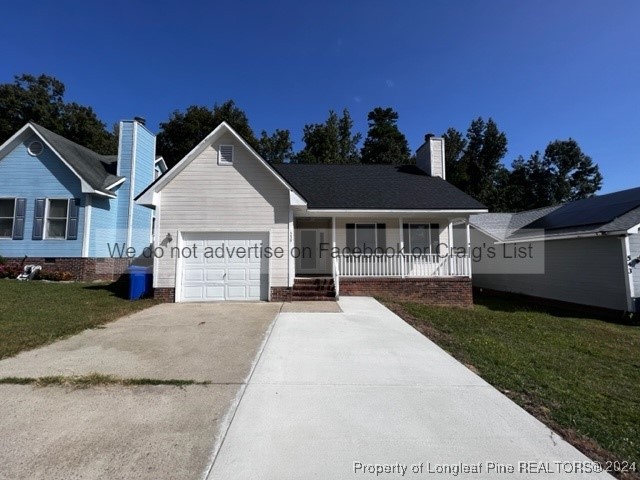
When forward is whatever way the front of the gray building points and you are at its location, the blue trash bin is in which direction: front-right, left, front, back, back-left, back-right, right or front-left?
right

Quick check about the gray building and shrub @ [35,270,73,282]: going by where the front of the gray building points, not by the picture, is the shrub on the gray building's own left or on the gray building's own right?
on the gray building's own right

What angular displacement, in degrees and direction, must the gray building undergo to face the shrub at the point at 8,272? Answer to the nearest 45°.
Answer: approximately 90° to its right

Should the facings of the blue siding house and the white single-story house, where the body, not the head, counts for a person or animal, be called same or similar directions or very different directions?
same or similar directions

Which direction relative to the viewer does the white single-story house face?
toward the camera

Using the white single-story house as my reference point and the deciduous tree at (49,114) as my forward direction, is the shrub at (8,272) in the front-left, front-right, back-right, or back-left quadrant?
front-left

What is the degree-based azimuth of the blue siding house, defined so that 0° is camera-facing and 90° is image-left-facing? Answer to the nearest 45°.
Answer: approximately 45°

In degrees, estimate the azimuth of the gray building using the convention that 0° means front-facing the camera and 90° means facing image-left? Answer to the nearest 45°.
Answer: approximately 315°

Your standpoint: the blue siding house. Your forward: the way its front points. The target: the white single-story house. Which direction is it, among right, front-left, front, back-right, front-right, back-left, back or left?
left

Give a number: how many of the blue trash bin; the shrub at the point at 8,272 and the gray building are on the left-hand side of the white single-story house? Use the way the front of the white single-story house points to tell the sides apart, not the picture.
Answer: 1

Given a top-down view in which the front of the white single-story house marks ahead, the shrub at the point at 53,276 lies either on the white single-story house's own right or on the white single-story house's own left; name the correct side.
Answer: on the white single-story house's own right

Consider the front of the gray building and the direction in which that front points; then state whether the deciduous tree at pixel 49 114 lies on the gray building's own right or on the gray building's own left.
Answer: on the gray building's own right

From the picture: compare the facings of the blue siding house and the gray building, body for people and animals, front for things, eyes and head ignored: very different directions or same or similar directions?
same or similar directions
